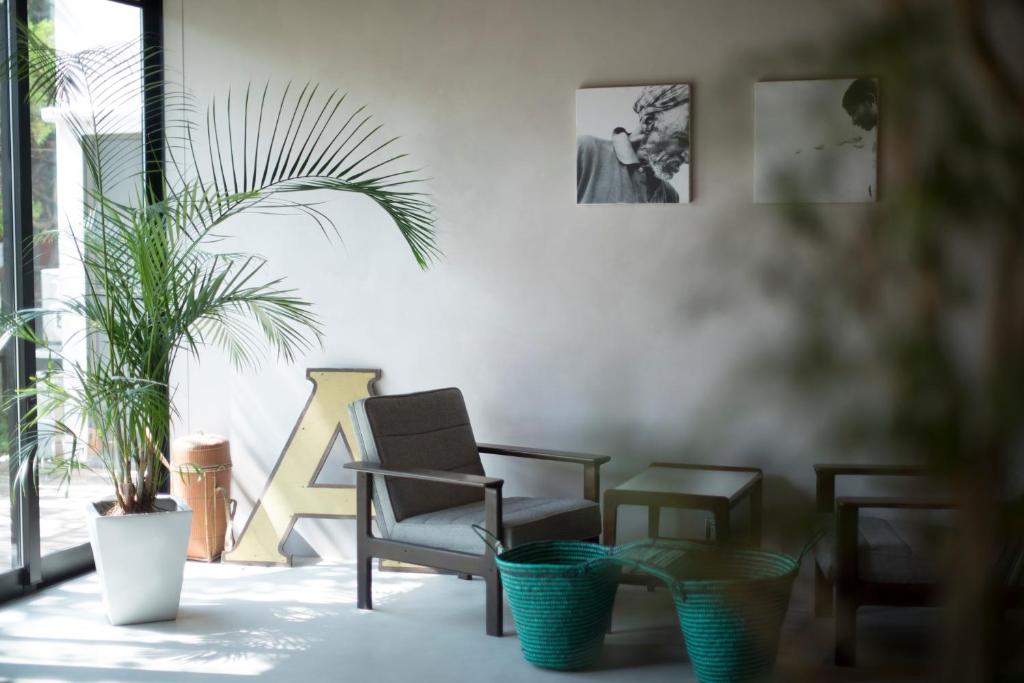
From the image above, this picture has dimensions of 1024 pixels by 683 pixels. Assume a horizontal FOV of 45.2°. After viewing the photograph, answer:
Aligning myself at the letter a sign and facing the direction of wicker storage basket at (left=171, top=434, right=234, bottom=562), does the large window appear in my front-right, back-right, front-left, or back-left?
front-left

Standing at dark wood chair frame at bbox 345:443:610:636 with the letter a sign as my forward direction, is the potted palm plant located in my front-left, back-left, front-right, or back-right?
front-left

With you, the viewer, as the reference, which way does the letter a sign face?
facing the viewer

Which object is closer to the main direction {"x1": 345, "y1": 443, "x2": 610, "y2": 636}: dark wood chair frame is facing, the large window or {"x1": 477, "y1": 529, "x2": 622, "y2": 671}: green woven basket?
the green woven basket

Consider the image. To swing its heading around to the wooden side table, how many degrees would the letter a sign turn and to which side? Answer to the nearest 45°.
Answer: approximately 45° to its left

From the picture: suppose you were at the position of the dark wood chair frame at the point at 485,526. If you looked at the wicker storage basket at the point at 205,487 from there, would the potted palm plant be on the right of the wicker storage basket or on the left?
left

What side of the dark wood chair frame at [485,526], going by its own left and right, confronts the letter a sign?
back

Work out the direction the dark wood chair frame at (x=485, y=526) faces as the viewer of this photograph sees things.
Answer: facing the viewer and to the right of the viewer

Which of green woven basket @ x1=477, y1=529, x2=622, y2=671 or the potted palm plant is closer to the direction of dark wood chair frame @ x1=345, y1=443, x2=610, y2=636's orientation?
the green woven basket

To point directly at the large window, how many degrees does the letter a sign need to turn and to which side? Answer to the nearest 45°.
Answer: approximately 90° to its right

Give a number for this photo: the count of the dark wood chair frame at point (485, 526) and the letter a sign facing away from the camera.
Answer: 0
